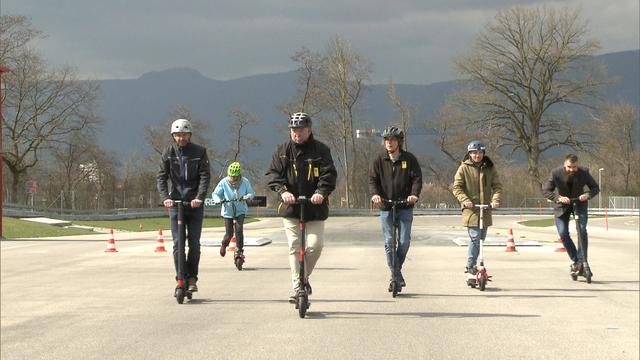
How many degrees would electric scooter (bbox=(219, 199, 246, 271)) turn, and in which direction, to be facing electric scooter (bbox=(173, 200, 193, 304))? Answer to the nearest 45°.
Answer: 0° — it already faces it

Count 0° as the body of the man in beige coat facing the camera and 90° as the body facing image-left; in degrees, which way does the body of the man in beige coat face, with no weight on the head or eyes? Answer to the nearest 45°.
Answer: approximately 0°

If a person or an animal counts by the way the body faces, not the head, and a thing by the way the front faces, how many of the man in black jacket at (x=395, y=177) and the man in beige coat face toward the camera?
2

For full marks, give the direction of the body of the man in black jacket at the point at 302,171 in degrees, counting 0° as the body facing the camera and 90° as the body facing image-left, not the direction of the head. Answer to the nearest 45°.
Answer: approximately 0°

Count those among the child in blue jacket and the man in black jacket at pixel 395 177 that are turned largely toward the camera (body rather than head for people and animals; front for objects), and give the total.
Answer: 2

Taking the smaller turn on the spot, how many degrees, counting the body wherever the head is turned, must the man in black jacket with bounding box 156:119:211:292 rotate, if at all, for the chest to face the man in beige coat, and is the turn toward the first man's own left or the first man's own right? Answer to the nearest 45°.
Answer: approximately 90° to the first man's own left

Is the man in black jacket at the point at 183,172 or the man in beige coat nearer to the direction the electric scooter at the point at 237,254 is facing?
the man in black jacket
